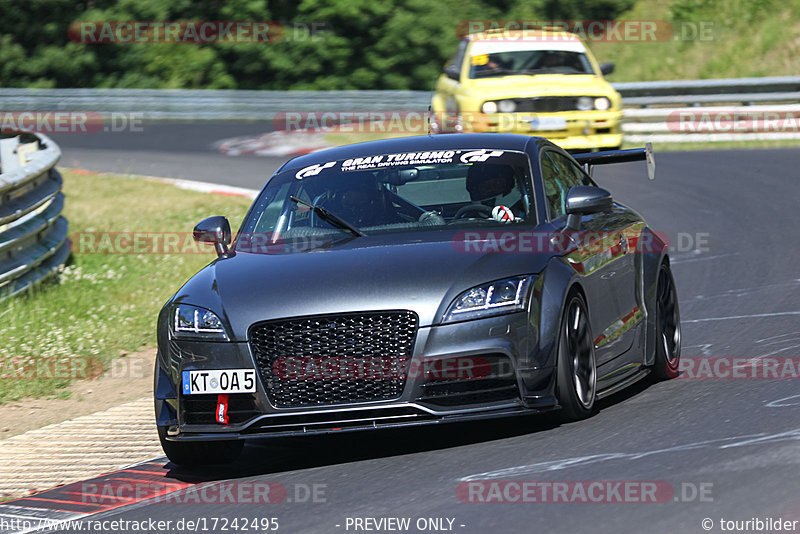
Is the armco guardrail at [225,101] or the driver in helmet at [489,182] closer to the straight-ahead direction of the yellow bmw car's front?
the driver in helmet

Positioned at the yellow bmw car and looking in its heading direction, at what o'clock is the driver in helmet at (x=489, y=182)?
The driver in helmet is roughly at 12 o'clock from the yellow bmw car.

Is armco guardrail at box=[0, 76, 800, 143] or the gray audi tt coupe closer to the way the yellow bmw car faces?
the gray audi tt coupe

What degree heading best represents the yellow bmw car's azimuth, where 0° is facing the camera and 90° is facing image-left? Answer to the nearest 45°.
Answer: approximately 0°

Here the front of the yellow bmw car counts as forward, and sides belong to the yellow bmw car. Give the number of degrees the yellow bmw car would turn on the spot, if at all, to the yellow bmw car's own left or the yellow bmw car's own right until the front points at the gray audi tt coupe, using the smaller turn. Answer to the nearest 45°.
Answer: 0° — it already faces it

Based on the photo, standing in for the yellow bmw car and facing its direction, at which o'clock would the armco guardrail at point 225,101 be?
The armco guardrail is roughly at 5 o'clock from the yellow bmw car.
